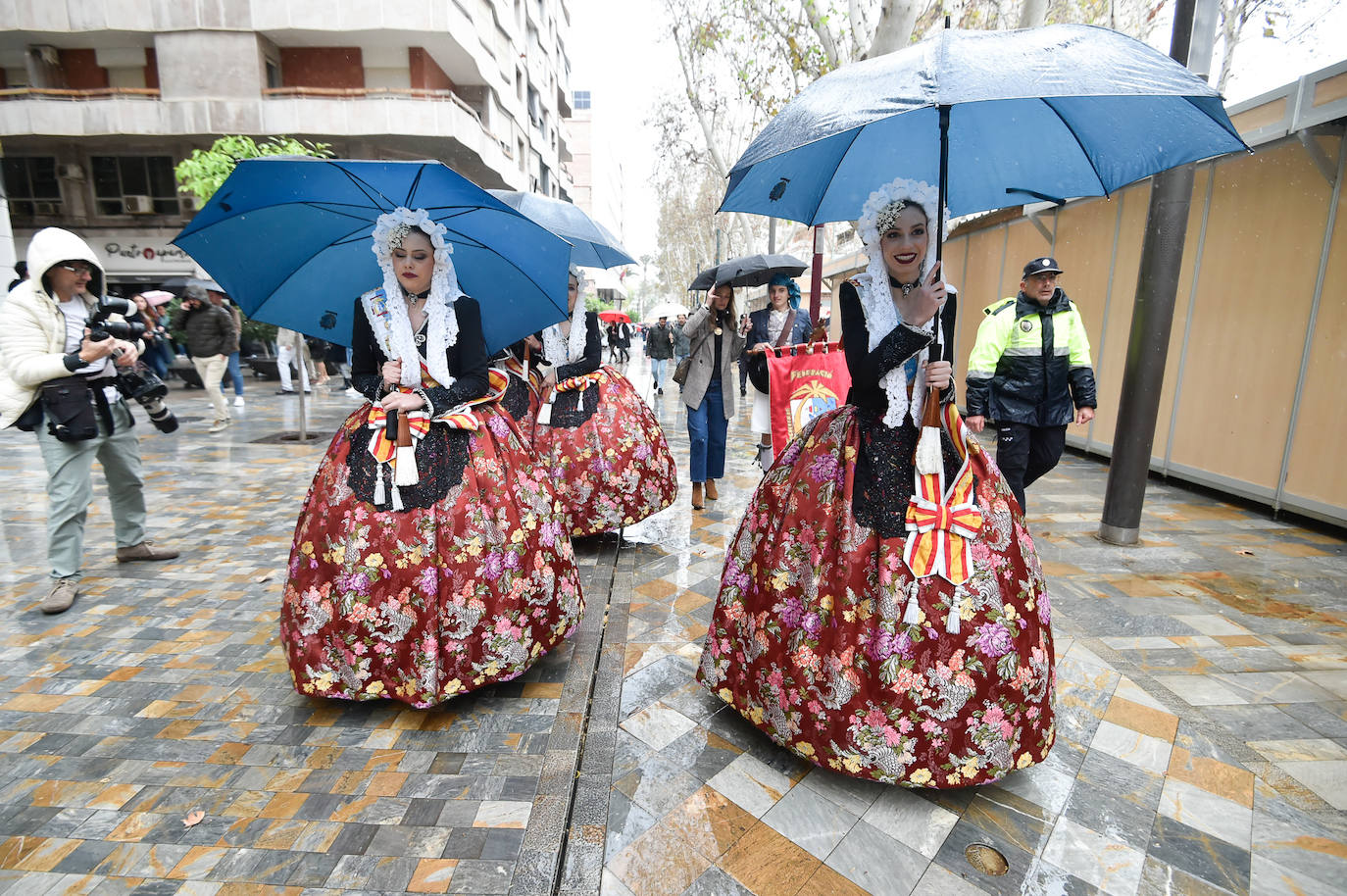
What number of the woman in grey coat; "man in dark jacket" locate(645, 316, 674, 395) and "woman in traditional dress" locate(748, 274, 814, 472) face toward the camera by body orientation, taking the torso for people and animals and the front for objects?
3

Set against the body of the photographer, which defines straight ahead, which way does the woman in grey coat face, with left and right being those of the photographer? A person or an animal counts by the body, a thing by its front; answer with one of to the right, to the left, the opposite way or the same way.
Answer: to the right

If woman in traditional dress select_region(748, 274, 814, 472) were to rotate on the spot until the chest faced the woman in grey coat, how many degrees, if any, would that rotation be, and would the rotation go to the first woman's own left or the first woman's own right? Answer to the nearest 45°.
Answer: approximately 45° to the first woman's own right

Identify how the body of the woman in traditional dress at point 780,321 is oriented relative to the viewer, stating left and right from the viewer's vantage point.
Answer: facing the viewer

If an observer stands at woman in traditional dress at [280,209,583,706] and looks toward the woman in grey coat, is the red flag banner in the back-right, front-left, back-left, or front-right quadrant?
front-right

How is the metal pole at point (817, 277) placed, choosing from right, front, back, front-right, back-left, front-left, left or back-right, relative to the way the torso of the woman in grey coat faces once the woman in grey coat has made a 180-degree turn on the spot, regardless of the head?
front-right

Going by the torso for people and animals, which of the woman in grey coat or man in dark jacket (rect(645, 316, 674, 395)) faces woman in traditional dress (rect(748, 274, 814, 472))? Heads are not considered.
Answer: the man in dark jacket

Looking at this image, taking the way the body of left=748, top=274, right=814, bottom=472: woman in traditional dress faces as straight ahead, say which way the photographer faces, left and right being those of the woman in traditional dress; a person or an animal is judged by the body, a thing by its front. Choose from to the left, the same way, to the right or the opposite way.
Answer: to the left

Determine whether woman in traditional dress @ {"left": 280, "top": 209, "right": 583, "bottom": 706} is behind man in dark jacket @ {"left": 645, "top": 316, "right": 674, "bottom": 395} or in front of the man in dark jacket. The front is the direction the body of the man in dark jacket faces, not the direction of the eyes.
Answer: in front

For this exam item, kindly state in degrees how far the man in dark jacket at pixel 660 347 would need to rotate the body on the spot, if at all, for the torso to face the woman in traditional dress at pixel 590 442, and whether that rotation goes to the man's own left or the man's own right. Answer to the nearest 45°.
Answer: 0° — they already face them

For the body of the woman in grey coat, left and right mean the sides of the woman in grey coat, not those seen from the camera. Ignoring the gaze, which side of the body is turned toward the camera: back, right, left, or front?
front

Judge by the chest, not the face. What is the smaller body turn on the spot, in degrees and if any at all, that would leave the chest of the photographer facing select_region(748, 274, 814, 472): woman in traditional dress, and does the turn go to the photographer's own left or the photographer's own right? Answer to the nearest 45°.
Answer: approximately 45° to the photographer's own left

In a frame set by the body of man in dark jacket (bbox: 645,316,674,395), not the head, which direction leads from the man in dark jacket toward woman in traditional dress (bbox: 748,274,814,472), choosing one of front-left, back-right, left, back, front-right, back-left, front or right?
front

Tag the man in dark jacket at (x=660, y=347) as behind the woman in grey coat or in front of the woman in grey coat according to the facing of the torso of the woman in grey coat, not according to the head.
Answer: behind
